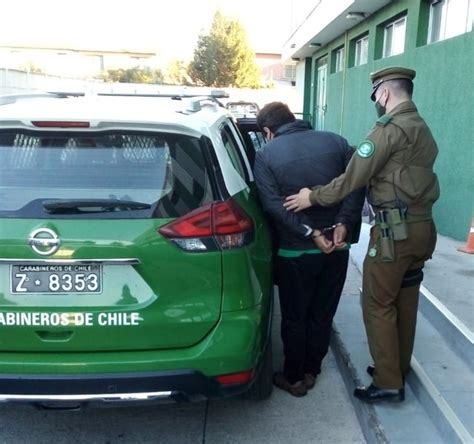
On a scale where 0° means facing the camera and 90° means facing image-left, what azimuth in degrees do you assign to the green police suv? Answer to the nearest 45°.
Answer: approximately 180°

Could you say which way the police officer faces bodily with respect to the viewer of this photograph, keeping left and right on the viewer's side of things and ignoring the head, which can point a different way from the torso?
facing away from the viewer and to the left of the viewer

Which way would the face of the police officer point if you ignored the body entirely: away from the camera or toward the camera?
away from the camera

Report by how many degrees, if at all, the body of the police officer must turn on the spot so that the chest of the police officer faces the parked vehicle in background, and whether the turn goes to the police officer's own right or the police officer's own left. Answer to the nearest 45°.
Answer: approximately 45° to the police officer's own right

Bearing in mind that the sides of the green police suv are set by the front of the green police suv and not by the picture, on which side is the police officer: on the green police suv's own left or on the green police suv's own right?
on the green police suv's own right

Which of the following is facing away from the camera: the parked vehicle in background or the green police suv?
the green police suv
